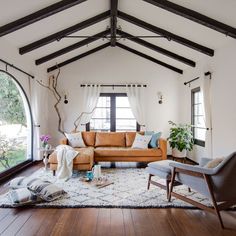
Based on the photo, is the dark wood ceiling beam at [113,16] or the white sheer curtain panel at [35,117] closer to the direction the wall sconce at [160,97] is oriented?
the dark wood ceiling beam

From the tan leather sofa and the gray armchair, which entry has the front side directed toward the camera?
the tan leather sofa

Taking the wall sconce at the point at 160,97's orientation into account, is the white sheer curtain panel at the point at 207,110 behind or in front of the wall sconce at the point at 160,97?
in front

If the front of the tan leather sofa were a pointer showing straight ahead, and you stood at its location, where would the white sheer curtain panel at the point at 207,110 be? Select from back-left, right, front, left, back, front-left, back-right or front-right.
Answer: left

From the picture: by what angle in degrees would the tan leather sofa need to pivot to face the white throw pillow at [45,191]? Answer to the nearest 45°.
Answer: approximately 45° to its right

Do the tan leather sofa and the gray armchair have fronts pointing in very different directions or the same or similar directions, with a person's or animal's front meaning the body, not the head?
very different directions

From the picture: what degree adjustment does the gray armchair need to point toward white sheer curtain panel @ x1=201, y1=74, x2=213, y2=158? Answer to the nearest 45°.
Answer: approximately 45° to its right

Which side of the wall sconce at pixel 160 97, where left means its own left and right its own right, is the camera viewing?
front

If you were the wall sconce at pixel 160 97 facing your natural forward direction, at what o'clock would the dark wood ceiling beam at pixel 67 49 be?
The dark wood ceiling beam is roughly at 2 o'clock from the wall sconce.

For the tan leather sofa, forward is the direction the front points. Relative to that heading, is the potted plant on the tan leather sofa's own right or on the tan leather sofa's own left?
on the tan leather sofa's own left

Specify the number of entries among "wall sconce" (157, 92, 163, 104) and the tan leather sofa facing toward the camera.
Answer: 2

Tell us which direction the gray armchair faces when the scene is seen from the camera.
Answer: facing away from the viewer and to the left of the viewer

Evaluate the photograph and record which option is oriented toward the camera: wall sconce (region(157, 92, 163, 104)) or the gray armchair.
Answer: the wall sconce

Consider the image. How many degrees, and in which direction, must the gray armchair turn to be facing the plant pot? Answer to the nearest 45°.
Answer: approximately 45° to its right

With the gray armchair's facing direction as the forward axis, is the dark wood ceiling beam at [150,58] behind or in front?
in front

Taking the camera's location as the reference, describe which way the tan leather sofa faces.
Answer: facing the viewer

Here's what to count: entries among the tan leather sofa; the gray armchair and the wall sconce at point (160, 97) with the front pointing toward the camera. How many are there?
2
